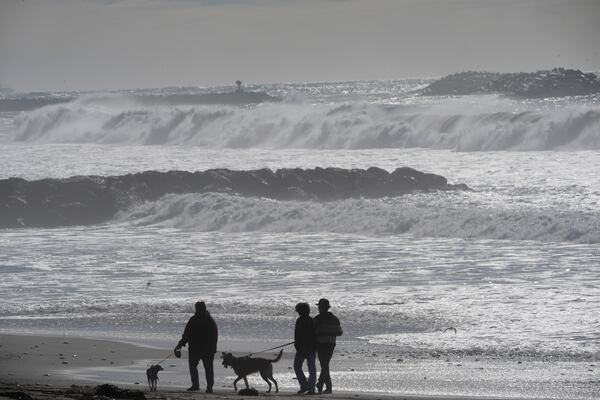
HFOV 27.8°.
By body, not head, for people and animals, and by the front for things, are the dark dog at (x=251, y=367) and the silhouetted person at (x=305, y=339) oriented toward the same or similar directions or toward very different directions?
same or similar directions

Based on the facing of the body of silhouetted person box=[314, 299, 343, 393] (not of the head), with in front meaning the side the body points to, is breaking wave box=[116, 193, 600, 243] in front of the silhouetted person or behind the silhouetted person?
behind

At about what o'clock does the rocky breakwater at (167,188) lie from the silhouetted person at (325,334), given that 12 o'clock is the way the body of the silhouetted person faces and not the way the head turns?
The rocky breakwater is roughly at 4 o'clock from the silhouetted person.

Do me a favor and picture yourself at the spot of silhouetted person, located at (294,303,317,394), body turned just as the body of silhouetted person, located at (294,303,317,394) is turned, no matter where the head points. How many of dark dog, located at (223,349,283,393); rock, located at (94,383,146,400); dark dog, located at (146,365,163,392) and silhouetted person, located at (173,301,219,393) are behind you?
0

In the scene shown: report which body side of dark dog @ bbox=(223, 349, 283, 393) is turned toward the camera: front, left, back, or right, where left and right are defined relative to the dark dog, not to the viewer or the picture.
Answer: left

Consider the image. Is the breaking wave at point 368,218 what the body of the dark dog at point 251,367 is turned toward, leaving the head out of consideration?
no

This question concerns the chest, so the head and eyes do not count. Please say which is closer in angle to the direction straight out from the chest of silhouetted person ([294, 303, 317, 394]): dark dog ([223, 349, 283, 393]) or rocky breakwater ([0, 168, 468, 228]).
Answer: the dark dog

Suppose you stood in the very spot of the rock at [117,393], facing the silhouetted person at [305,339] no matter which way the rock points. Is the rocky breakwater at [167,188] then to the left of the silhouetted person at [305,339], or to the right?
left
